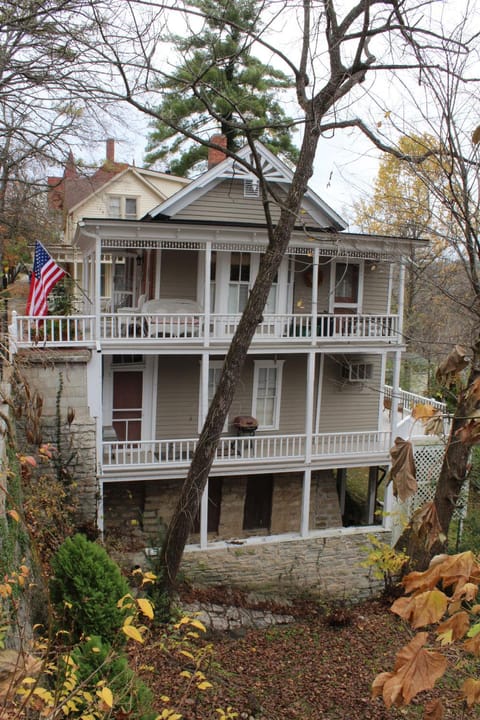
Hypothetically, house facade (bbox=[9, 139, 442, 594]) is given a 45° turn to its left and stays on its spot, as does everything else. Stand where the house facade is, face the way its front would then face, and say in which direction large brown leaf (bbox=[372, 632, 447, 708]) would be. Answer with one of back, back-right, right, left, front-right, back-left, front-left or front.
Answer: front-right

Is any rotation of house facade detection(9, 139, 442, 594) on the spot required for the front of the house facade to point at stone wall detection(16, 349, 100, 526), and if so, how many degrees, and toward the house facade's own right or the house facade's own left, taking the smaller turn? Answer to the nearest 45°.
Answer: approximately 45° to the house facade's own right

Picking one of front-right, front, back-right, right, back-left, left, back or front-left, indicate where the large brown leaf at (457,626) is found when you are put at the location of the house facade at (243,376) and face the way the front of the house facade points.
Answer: front

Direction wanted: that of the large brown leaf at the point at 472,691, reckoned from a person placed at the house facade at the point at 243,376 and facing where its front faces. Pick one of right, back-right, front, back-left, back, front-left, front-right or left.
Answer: front

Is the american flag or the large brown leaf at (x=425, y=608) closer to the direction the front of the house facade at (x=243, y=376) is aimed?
the large brown leaf

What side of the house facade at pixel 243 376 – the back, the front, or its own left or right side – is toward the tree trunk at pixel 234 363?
front

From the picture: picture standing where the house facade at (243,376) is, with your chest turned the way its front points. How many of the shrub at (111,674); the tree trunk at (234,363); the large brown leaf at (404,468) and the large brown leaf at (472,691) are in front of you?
4

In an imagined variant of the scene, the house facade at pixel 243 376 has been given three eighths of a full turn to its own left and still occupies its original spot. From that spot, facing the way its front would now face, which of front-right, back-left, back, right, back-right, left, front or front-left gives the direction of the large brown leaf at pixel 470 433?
back-right

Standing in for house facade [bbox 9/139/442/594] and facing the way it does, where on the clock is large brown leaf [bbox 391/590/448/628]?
The large brown leaf is roughly at 12 o'clock from the house facade.

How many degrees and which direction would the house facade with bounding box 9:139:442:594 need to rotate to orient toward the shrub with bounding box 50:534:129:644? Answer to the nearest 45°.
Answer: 0° — it already faces it

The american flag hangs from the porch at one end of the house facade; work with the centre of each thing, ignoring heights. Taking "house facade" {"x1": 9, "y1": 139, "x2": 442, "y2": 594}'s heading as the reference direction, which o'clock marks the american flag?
The american flag is roughly at 2 o'clock from the house facade.

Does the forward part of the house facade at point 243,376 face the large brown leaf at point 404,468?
yes

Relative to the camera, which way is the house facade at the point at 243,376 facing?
toward the camera

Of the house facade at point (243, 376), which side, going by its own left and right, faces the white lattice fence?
left

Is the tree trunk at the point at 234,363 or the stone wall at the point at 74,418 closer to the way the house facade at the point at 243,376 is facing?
the tree trunk
